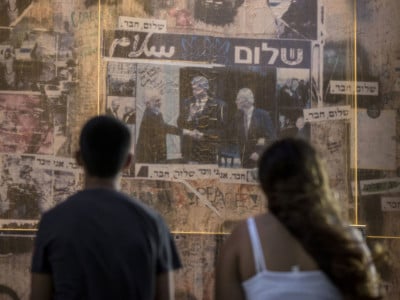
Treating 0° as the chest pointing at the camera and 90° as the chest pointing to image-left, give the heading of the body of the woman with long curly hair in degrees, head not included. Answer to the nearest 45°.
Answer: approximately 180°

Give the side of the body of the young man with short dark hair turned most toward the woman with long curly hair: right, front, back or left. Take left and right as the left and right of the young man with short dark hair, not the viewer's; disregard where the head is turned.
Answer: right

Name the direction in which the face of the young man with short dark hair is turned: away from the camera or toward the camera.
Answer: away from the camera

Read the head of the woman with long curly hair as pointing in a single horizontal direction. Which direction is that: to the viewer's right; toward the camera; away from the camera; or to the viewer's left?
away from the camera

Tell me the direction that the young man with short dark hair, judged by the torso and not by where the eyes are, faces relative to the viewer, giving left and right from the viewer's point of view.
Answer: facing away from the viewer

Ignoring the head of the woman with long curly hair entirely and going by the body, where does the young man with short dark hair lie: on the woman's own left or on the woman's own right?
on the woman's own left

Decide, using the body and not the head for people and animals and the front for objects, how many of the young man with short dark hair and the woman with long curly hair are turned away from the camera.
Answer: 2
